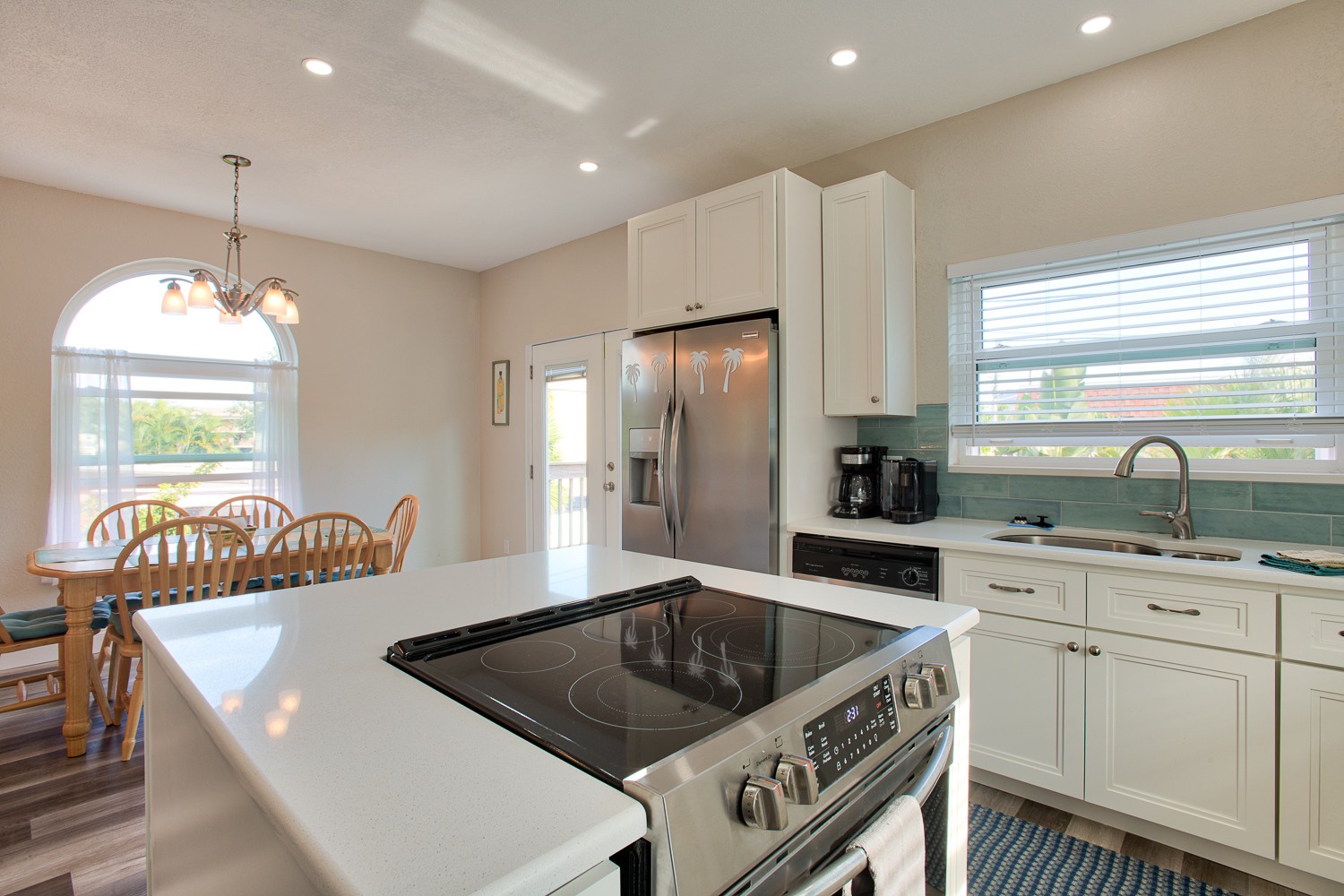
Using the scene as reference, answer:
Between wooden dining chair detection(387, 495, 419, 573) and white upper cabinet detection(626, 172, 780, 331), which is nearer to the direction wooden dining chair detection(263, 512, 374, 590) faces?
the wooden dining chair

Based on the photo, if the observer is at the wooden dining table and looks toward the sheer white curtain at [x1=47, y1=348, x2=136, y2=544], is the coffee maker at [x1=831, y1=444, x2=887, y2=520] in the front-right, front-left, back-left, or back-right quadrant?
back-right

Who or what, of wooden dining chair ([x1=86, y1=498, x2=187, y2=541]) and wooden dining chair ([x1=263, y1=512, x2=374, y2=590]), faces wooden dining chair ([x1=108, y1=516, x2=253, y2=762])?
wooden dining chair ([x1=86, y1=498, x2=187, y2=541])

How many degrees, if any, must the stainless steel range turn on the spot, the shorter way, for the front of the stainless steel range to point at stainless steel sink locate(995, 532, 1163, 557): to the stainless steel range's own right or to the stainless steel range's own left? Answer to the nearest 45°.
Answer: approximately 90° to the stainless steel range's own left

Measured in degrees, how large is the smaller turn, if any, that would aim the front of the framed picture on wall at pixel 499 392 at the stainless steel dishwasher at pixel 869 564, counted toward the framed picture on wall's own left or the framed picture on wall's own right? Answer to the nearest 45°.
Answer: approximately 45° to the framed picture on wall's own left

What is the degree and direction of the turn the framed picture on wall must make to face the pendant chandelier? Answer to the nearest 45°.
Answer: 0° — it already faces it

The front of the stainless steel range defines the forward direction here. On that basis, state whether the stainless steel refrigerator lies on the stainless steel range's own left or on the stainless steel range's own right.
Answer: on the stainless steel range's own left

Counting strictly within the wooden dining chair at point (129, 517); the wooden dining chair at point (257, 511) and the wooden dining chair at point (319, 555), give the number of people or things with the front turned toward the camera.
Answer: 2

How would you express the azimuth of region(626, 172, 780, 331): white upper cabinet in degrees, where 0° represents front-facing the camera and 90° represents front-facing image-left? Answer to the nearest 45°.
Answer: approximately 45°

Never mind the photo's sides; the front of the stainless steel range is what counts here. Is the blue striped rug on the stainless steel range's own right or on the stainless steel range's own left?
on the stainless steel range's own left

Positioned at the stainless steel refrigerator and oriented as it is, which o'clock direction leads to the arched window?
The arched window is roughly at 2 o'clock from the stainless steel refrigerator.
